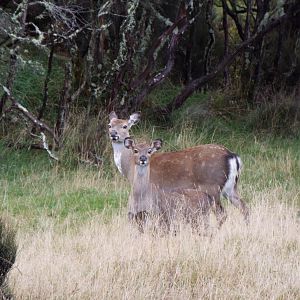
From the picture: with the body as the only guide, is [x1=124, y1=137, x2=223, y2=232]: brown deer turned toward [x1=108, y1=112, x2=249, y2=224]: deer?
no

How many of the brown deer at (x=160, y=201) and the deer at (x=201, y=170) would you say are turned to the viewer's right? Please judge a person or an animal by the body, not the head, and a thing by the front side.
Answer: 0

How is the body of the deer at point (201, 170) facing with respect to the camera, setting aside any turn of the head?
to the viewer's left

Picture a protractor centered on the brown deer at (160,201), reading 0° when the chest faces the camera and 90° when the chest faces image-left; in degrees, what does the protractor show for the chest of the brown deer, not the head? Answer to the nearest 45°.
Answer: approximately 45°

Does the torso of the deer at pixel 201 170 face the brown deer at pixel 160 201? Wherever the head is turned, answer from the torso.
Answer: no
